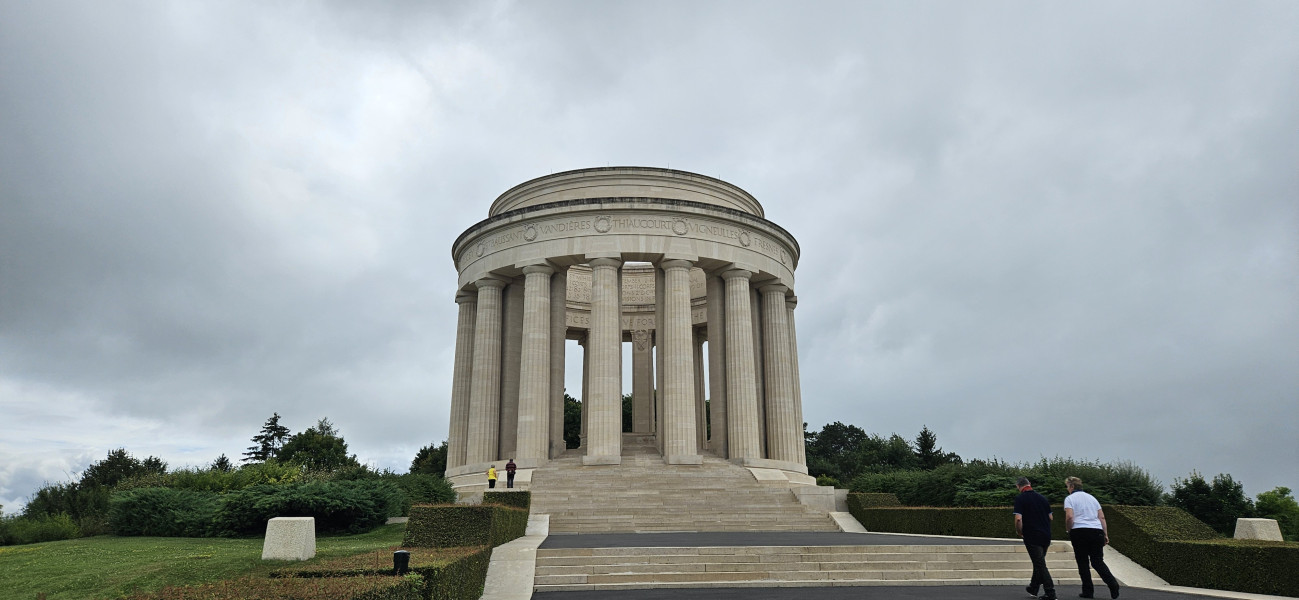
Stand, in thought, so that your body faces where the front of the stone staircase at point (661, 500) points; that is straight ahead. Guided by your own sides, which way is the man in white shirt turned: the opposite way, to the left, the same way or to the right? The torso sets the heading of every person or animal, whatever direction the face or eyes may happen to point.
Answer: the opposite way

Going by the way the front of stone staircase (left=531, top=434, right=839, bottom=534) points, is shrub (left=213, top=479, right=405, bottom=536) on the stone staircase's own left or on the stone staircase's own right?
on the stone staircase's own right

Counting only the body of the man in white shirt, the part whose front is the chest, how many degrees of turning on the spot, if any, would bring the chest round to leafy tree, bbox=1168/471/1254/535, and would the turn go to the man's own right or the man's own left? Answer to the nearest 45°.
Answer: approximately 45° to the man's own right

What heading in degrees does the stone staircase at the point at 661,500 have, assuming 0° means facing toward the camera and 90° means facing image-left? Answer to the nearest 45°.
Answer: approximately 0°

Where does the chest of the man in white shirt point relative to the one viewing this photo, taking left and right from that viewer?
facing away from the viewer and to the left of the viewer

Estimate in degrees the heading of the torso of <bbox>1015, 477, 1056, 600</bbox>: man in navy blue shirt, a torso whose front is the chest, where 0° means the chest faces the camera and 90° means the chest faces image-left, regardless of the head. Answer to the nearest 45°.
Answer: approximately 135°

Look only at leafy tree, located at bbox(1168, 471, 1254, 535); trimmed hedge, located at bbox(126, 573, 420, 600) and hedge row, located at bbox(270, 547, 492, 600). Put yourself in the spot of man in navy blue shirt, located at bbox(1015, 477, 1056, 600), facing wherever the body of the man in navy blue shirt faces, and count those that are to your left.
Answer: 2

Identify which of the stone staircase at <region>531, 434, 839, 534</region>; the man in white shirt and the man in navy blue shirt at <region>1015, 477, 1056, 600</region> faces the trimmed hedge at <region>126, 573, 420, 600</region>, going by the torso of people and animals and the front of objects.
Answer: the stone staircase

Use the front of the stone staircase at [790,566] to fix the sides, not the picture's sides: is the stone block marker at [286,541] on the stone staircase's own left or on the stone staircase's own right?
on the stone staircase's own right

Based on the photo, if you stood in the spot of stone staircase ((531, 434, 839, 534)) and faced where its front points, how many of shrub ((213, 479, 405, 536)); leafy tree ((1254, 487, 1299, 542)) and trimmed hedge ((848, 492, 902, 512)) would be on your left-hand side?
2

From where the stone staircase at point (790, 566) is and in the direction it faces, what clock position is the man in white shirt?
The man in white shirt is roughly at 10 o'clock from the stone staircase.

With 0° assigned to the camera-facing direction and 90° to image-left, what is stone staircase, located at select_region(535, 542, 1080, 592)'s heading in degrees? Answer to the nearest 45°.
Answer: approximately 0°

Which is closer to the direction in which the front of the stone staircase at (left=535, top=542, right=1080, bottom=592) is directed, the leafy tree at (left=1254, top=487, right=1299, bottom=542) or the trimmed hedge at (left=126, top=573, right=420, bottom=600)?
the trimmed hedge

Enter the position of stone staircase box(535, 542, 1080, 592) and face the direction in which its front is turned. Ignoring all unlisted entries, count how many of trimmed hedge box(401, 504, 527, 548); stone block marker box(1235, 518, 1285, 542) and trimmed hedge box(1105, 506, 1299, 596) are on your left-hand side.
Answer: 2
